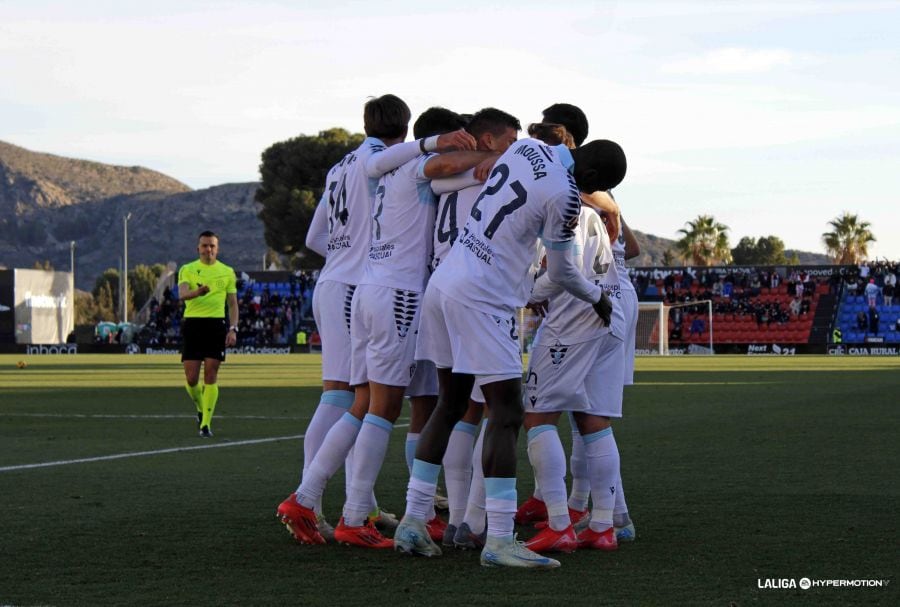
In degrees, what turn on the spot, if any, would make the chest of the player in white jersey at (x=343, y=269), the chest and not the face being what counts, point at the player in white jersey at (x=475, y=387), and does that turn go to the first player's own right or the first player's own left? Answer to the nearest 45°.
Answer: approximately 90° to the first player's own right

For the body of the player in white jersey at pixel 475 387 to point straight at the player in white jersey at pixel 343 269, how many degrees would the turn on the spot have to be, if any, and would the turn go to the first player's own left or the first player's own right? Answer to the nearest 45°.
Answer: approximately 90° to the first player's own left

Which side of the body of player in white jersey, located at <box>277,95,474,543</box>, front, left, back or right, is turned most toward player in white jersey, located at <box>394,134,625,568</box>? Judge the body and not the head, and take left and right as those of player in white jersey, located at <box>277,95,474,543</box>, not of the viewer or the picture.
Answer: right

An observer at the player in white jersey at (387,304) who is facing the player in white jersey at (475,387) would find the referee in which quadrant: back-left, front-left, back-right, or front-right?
back-left

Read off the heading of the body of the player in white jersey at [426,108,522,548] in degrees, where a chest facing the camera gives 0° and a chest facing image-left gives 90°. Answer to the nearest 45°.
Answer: approximately 225°

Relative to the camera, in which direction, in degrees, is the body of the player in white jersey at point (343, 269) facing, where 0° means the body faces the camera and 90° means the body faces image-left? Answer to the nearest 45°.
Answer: approximately 225°

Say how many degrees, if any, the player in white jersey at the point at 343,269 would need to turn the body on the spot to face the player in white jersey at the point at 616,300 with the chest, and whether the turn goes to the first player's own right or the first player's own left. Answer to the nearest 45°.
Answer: approximately 45° to the first player's own right

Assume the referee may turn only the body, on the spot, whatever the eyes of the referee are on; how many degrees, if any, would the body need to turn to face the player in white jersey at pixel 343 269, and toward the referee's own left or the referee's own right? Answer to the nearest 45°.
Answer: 0° — they already face them
